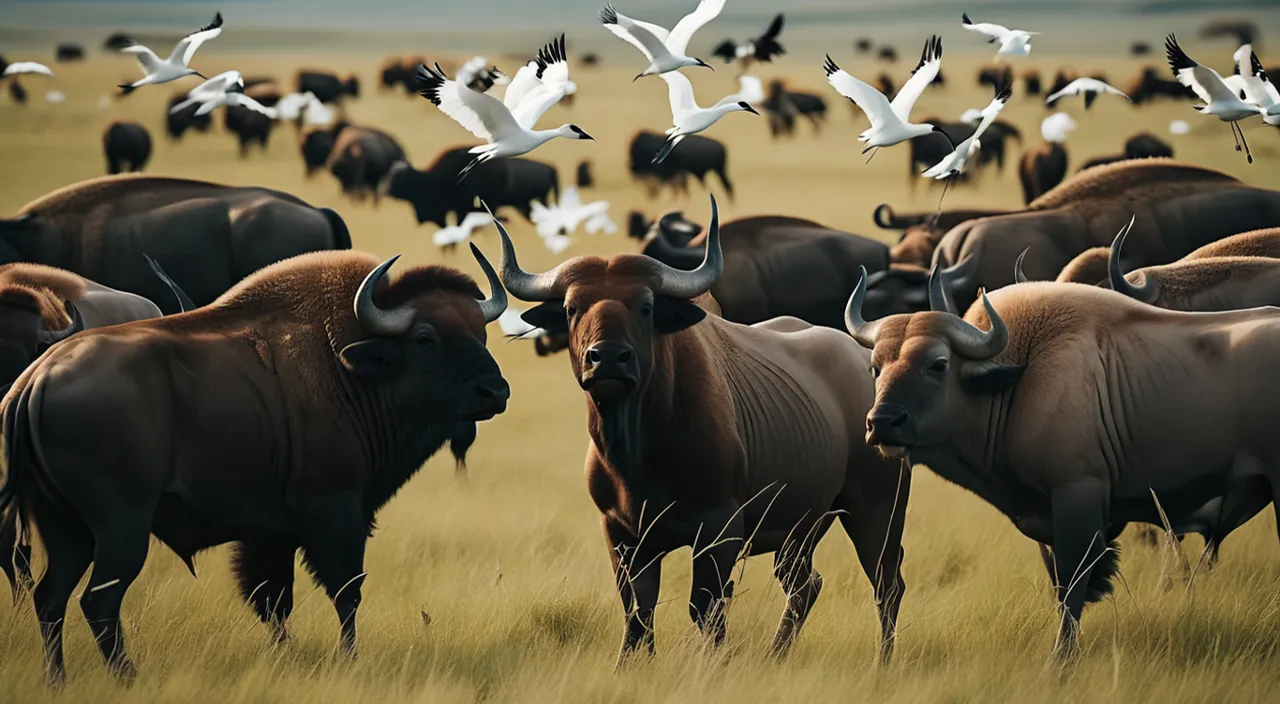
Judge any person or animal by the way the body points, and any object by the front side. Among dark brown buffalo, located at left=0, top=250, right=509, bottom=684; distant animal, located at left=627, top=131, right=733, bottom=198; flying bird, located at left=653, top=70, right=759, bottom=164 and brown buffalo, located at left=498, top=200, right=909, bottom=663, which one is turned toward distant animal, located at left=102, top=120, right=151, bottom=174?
distant animal, located at left=627, top=131, right=733, bottom=198

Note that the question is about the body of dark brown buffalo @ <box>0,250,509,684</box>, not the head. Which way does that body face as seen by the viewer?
to the viewer's right

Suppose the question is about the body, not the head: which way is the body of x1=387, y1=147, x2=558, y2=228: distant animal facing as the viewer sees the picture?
to the viewer's left

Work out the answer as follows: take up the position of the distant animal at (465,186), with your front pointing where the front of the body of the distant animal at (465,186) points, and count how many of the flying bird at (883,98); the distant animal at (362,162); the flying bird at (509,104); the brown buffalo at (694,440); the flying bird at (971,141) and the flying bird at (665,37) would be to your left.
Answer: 5

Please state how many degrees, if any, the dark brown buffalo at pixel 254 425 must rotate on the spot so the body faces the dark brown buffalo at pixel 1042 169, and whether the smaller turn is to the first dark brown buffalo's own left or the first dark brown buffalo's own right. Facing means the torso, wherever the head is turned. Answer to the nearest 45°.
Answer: approximately 45° to the first dark brown buffalo's own left

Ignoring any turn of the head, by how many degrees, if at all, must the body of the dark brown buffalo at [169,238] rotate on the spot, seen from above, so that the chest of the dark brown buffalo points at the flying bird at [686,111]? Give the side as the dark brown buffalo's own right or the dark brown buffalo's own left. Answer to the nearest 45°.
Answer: approximately 180°

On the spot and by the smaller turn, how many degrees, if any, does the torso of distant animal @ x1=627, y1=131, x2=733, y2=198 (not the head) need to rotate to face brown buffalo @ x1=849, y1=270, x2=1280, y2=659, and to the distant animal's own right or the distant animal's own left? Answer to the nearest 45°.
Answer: approximately 90° to the distant animal's own left

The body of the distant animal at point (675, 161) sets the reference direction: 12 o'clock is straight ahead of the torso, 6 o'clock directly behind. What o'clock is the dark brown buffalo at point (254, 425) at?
The dark brown buffalo is roughly at 9 o'clock from the distant animal.

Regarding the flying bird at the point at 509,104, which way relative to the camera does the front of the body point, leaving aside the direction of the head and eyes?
to the viewer's right

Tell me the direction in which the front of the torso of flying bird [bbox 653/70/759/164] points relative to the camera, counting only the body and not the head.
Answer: to the viewer's right

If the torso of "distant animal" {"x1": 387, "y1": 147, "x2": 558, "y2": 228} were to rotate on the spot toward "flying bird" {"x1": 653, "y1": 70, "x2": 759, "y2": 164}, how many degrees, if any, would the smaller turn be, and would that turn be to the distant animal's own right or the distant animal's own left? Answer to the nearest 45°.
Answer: approximately 90° to the distant animal's own left

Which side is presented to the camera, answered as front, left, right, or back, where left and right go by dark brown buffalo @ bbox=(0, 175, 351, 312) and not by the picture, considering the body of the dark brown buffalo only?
left

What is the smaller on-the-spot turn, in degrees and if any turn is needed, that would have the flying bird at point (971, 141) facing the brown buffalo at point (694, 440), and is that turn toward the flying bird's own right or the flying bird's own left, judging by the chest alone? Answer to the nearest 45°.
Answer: approximately 90° to the flying bird's own left
